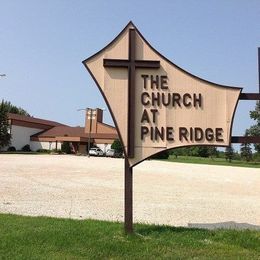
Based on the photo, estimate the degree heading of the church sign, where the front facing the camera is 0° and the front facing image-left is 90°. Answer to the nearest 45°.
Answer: approximately 0°
